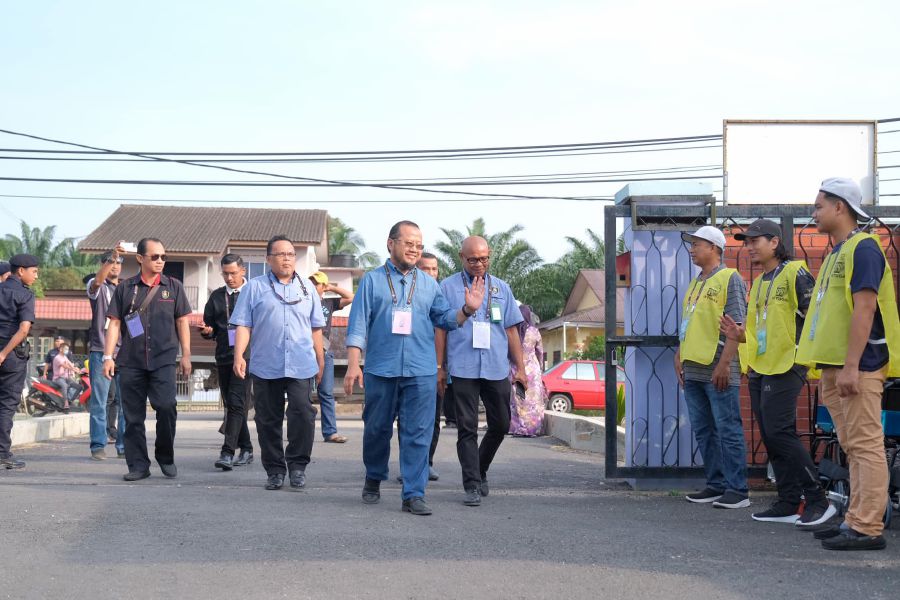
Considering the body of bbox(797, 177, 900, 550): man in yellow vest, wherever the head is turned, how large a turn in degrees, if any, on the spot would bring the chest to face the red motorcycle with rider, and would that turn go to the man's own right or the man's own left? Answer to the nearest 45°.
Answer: approximately 45° to the man's own right

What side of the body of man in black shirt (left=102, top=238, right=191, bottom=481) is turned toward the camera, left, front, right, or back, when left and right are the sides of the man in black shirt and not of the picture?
front

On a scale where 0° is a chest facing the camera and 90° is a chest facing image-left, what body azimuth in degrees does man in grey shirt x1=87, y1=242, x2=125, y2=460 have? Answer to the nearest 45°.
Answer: approximately 315°

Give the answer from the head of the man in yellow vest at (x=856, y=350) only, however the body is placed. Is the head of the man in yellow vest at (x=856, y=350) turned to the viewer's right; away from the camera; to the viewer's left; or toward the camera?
to the viewer's left

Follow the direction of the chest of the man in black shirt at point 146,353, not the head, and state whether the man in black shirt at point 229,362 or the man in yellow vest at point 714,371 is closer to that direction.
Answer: the man in yellow vest

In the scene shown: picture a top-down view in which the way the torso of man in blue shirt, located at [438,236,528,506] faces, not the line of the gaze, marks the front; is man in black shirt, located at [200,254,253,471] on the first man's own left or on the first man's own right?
on the first man's own right

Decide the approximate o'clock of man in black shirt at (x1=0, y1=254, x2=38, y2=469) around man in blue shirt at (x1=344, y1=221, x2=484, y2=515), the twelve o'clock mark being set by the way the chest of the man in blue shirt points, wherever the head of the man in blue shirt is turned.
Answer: The man in black shirt is roughly at 4 o'clock from the man in blue shirt.

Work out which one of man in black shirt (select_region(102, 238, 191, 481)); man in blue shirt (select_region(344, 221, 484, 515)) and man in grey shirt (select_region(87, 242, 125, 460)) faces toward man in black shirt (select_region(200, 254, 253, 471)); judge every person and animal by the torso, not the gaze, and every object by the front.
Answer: the man in grey shirt

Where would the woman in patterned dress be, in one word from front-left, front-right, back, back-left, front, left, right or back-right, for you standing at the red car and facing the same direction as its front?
right

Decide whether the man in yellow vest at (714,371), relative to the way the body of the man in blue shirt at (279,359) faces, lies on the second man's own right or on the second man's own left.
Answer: on the second man's own left

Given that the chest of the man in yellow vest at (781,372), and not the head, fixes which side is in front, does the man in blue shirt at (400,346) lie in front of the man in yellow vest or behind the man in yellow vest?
in front

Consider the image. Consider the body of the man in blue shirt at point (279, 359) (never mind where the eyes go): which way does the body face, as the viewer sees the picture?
toward the camera

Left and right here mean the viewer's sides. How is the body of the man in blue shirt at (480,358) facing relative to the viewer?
facing the viewer

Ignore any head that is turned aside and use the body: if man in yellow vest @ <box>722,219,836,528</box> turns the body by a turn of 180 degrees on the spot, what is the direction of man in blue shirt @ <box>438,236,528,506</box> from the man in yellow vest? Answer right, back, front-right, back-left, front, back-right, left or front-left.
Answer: back-left
